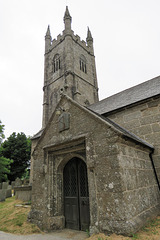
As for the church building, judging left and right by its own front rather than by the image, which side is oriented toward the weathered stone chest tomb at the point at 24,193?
right

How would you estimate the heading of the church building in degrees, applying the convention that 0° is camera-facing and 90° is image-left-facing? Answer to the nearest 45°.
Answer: approximately 45°

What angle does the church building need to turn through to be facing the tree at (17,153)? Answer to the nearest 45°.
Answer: approximately 90° to its right
